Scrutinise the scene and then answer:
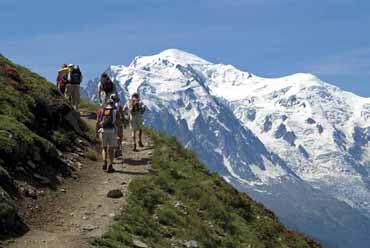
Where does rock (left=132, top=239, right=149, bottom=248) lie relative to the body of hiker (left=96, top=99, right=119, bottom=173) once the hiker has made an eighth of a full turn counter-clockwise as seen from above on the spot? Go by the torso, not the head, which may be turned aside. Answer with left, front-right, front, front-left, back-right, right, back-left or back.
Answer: back-left

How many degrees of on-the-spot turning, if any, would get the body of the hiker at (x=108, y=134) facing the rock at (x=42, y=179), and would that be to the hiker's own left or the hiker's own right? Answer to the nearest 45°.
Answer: approximately 135° to the hiker's own left

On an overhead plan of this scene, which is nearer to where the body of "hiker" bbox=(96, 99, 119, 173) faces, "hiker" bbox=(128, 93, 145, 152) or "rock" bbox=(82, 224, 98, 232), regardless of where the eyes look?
the hiker

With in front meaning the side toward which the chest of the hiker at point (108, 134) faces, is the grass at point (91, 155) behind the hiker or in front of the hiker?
in front

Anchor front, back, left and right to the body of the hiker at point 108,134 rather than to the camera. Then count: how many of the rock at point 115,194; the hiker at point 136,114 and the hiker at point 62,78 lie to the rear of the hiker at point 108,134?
1

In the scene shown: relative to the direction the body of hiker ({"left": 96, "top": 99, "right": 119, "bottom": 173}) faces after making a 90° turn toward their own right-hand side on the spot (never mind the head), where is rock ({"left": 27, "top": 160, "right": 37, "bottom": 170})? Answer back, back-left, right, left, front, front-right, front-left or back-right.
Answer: back-right

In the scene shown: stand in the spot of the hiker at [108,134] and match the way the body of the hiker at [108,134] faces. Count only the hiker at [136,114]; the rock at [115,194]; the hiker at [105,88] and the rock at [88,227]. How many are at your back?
2

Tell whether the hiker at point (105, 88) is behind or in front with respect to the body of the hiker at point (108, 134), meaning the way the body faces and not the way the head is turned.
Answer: in front

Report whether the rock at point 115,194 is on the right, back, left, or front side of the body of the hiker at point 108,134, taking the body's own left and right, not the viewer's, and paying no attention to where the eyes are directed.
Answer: back

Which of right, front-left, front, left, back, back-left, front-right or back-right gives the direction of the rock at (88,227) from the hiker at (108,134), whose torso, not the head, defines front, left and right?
back

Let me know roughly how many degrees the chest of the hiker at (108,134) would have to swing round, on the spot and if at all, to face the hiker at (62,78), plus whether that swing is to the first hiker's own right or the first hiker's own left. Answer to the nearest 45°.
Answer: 0° — they already face them

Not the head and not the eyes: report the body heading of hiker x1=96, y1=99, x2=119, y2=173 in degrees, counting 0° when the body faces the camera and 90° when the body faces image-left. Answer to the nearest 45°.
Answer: approximately 180°

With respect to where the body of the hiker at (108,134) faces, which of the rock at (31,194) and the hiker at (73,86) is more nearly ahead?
the hiker
